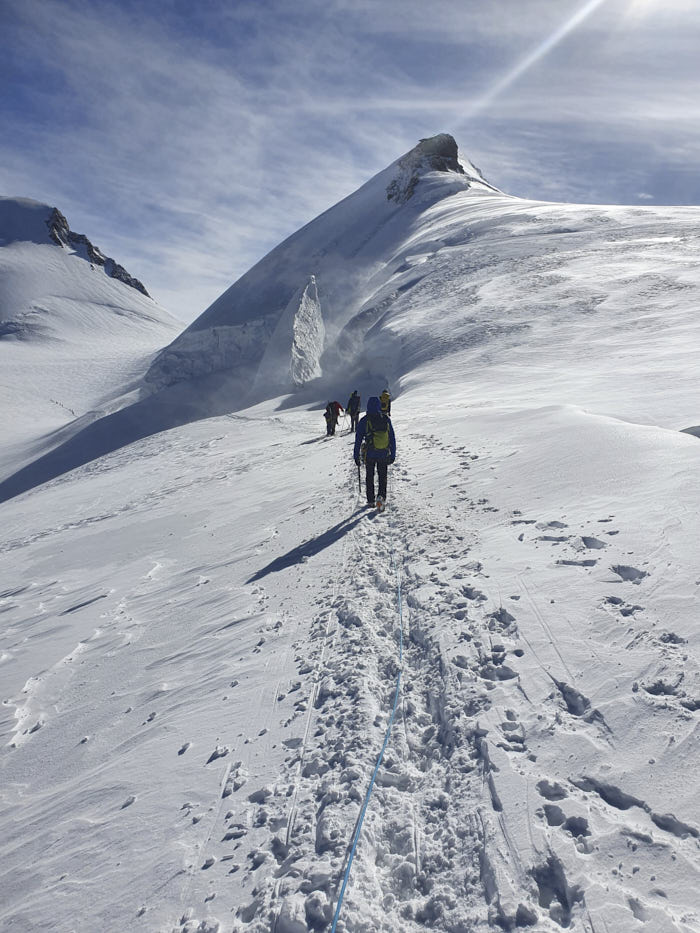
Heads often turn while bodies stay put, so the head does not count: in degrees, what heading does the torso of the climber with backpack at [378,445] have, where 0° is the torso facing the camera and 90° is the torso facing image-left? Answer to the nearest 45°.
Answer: approximately 180°
